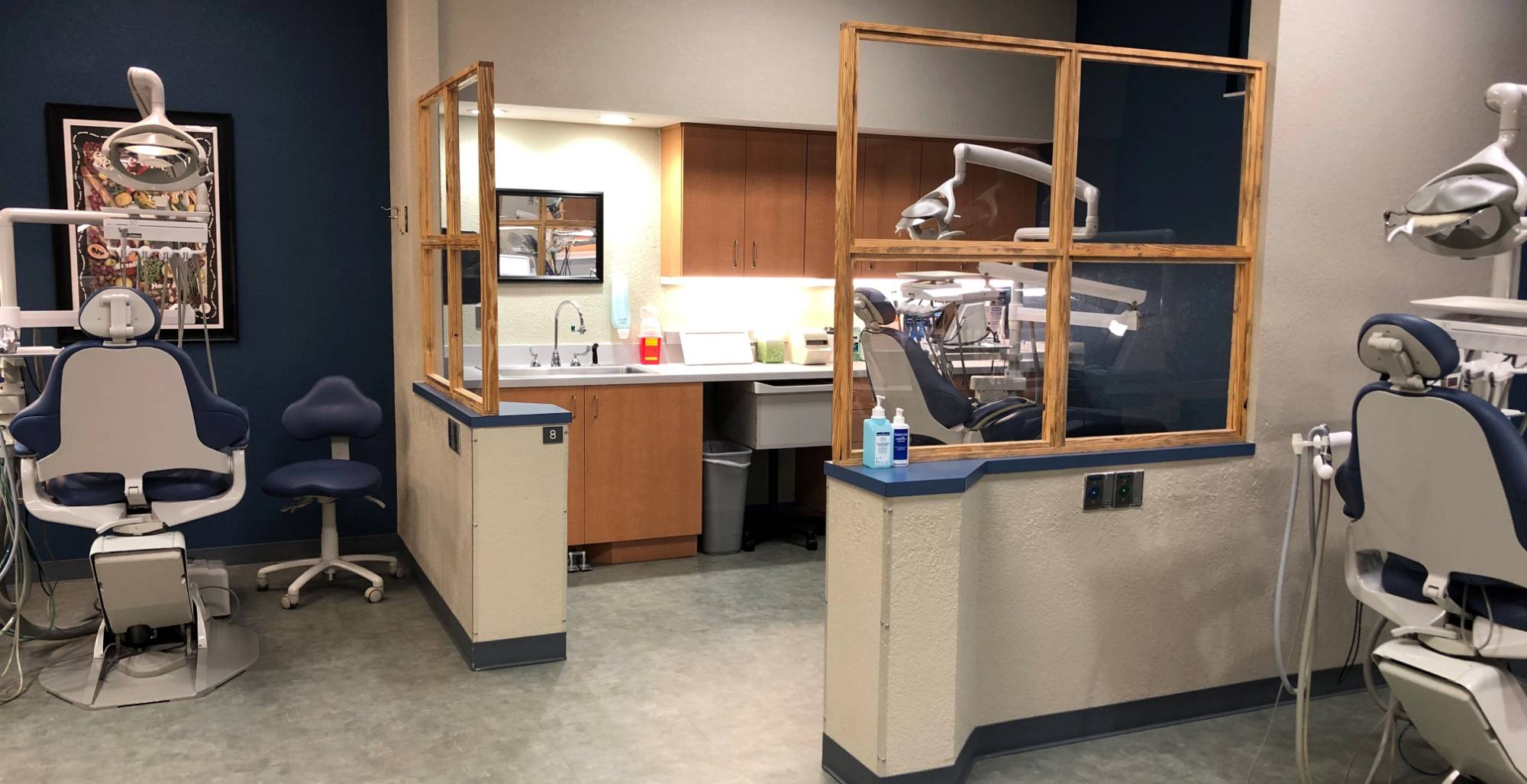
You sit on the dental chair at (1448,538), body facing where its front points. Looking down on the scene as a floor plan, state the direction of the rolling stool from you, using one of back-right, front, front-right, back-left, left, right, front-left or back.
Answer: back-left

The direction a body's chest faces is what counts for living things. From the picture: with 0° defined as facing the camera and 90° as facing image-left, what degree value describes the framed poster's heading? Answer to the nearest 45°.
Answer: approximately 0°

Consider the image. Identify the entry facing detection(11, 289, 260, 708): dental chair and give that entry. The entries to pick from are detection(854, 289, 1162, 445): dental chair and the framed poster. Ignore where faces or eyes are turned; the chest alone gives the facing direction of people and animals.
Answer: the framed poster

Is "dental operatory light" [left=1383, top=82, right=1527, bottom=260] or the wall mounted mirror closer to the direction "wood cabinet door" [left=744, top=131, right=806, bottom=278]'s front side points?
the dental operatory light

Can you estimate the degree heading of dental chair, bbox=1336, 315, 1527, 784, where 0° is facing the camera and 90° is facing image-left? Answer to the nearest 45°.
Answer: approximately 225°

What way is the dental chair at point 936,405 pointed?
to the viewer's right

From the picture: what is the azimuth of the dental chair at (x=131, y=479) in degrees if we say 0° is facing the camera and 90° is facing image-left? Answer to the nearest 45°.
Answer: approximately 180°
